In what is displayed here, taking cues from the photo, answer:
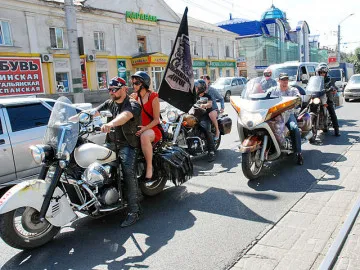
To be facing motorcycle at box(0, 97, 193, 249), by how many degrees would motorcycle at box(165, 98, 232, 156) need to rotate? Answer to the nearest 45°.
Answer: approximately 45° to its left

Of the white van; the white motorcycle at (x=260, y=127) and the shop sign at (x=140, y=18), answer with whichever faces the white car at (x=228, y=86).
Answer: the shop sign

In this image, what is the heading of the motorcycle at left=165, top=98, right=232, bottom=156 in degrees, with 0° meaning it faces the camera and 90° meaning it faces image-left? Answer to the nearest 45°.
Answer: approximately 45°

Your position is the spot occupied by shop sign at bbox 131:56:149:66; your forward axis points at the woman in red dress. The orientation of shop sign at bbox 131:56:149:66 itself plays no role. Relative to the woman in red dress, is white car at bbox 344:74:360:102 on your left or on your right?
left

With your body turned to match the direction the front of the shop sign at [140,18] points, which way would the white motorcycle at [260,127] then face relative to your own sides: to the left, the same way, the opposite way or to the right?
to the right

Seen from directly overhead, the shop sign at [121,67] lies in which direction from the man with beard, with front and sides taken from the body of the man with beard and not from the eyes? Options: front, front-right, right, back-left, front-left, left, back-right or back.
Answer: back-right

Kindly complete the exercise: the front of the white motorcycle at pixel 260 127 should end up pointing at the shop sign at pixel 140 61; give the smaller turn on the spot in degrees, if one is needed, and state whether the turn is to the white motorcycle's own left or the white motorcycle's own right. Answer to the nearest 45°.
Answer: approximately 90° to the white motorcycle's own right

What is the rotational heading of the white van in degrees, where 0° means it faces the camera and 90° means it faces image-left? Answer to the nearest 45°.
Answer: approximately 45°

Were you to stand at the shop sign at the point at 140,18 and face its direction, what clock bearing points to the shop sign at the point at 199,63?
the shop sign at the point at 199,63 is roughly at 9 o'clock from the shop sign at the point at 140,18.

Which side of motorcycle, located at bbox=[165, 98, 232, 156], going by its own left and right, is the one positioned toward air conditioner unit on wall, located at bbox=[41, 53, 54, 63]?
right

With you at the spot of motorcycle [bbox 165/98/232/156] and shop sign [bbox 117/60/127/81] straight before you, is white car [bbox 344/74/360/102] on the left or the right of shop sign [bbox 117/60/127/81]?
right

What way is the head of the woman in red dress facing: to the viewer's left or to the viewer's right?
to the viewer's left

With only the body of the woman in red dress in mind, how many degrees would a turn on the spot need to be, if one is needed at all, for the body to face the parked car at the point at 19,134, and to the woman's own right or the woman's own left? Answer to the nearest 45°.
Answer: approximately 90° to the woman's own right
